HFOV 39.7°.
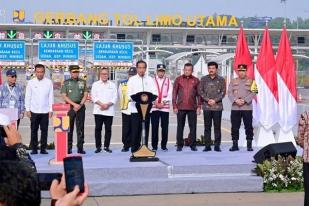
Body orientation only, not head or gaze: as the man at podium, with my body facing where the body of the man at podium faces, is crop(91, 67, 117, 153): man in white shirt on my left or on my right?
on my right

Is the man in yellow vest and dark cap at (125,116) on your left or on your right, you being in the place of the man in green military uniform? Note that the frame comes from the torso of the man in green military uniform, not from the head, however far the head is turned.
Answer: on your left

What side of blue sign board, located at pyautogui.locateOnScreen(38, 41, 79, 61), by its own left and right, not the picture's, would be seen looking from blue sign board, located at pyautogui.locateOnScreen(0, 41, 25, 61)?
right

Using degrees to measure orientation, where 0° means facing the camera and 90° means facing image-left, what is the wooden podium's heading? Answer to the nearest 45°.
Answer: approximately 0°

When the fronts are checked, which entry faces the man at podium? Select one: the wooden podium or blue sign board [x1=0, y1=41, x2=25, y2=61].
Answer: the blue sign board

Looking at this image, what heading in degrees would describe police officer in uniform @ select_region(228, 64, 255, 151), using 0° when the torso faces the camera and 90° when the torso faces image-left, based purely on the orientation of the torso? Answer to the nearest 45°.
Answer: approximately 0°

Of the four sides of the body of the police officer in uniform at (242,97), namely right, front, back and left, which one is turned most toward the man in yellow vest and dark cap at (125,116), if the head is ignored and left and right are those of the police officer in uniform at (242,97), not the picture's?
right

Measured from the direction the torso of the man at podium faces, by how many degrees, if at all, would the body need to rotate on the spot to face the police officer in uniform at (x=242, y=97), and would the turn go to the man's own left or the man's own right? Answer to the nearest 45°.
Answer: approximately 90° to the man's own left

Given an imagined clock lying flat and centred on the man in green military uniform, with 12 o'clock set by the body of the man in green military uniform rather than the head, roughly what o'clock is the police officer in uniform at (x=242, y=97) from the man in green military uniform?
The police officer in uniform is roughly at 9 o'clock from the man in green military uniform.

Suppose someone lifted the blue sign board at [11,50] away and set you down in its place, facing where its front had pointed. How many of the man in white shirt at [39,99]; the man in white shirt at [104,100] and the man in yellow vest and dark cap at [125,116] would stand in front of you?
3

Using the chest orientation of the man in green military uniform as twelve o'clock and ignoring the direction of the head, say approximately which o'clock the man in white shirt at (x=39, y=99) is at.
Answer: The man in white shirt is roughly at 3 o'clock from the man in green military uniform.
